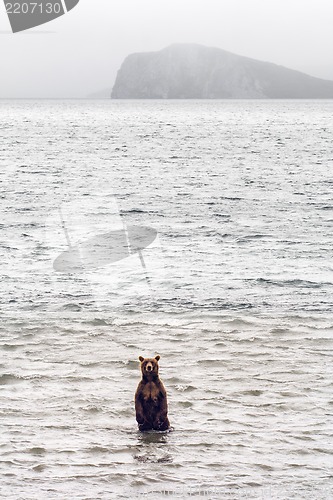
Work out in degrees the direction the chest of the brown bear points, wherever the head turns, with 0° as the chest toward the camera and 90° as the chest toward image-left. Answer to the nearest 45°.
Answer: approximately 0°
